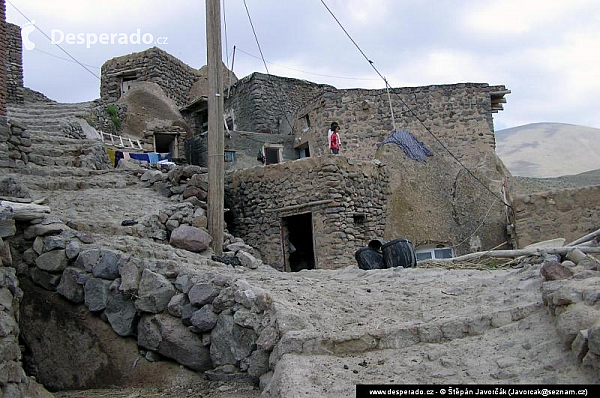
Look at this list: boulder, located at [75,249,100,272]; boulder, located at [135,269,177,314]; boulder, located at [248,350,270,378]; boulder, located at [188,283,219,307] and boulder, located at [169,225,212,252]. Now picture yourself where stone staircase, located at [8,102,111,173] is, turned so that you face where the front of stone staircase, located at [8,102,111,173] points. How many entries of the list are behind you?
0

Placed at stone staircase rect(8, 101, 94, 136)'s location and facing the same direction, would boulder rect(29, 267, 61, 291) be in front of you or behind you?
in front

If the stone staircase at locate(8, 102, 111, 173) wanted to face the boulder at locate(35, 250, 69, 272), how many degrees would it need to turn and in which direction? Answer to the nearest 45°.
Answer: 0° — it already faces it

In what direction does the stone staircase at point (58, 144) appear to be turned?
toward the camera

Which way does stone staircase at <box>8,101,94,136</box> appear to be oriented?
toward the camera

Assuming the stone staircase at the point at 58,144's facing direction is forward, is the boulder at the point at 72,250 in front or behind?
in front

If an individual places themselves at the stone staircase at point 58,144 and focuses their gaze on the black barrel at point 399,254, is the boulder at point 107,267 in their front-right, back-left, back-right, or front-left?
front-right

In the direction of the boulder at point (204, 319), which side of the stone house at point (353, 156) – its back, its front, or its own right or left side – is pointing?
front

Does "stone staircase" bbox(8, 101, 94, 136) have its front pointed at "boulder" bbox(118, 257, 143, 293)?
yes

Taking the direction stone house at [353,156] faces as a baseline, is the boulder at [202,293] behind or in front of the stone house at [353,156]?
in front

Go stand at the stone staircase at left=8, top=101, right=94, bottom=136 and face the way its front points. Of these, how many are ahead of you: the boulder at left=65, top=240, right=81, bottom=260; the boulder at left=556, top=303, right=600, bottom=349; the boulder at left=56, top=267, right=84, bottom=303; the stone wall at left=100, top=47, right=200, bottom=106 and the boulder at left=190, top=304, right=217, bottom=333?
4

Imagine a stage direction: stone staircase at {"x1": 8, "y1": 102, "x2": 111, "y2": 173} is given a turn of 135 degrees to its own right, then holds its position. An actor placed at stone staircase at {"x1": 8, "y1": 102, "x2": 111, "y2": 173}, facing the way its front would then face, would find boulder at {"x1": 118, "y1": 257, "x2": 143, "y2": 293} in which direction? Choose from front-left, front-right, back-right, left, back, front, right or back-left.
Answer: back-left

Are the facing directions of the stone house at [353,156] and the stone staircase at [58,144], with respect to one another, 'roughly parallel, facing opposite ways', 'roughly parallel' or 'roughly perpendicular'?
roughly parallel

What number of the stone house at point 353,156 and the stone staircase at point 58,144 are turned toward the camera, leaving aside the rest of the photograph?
2

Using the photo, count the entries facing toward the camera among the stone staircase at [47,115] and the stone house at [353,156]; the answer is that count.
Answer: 2

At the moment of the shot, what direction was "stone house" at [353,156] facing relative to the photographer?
facing the viewer

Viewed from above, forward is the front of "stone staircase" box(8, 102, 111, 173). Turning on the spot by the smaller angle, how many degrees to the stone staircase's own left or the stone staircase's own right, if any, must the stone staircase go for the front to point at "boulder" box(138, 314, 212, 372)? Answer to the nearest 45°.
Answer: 0° — it already faces it

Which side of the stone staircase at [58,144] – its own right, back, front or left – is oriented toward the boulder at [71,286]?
front
